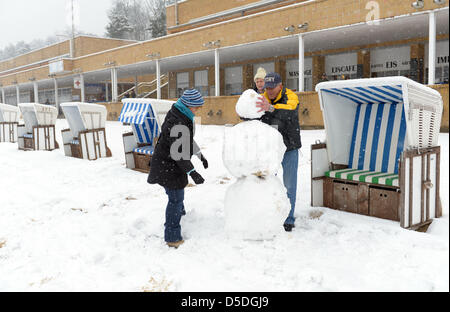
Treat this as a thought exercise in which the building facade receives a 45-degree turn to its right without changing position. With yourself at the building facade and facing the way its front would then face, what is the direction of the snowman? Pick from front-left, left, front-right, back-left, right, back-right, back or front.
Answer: left

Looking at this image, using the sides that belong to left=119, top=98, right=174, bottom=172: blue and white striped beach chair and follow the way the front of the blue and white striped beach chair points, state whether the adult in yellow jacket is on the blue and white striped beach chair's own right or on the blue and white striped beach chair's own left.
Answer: on the blue and white striped beach chair's own left

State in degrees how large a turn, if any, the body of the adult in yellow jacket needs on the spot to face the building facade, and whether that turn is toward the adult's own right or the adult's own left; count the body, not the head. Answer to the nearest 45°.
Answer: approximately 135° to the adult's own right

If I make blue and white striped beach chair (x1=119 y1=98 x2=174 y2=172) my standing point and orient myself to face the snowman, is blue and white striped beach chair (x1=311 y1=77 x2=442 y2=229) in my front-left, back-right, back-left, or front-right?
front-left

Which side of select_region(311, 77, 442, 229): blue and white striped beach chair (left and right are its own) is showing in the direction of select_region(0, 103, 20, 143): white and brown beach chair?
right

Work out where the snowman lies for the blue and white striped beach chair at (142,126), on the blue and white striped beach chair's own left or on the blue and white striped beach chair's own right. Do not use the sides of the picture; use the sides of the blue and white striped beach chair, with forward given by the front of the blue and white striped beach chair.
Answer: on the blue and white striped beach chair's own left

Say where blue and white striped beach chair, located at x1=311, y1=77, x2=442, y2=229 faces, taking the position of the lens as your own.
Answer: facing the viewer and to the left of the viewer

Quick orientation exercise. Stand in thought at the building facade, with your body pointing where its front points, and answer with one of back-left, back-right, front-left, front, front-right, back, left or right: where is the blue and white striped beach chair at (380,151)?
front-left

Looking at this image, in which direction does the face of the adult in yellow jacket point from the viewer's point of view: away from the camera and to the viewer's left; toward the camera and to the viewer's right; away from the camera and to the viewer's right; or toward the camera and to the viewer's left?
toward the camera and to the viewer's left

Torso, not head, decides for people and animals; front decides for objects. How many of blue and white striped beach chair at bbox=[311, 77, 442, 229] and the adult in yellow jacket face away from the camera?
0

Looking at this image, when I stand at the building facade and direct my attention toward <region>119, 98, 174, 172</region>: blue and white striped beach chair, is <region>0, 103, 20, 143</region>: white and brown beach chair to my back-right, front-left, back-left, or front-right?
front-right
